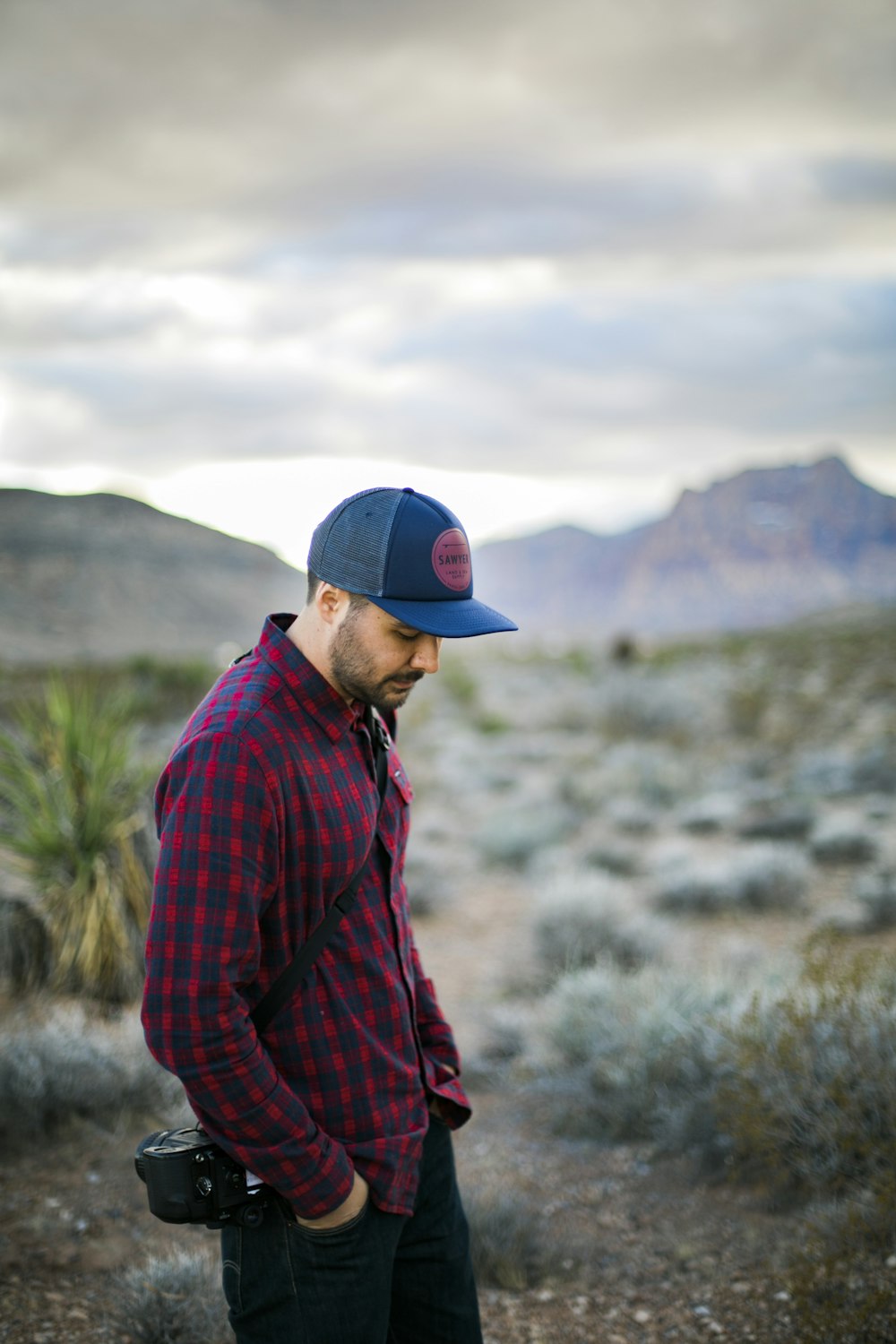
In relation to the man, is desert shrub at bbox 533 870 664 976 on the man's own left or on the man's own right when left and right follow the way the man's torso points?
on the man's own left

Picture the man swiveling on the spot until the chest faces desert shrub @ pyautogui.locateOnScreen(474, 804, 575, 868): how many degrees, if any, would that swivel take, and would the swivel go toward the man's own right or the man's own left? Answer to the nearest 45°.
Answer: approximately 135° to the man's own left

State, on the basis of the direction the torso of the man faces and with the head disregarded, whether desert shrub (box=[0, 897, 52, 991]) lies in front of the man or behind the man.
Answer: behind

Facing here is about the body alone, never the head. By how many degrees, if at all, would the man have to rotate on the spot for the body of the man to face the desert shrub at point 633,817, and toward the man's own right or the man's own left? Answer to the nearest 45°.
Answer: approximately 135° to the man's own left

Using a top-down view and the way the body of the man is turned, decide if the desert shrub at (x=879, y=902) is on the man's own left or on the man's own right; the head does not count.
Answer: on the man's own left

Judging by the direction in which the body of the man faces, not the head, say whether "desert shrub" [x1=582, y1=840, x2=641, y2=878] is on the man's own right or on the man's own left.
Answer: on the man's own left

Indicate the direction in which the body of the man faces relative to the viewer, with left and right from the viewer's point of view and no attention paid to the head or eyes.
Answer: facing the viewer and to the right of the viewer

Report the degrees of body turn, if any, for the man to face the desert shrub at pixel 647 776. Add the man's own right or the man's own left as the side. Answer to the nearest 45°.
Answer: approximately 135° to the man's own left

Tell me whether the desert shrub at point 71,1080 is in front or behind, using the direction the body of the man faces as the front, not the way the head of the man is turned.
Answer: behind

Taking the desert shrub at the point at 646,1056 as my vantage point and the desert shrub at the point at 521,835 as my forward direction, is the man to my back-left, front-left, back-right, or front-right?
back-left
